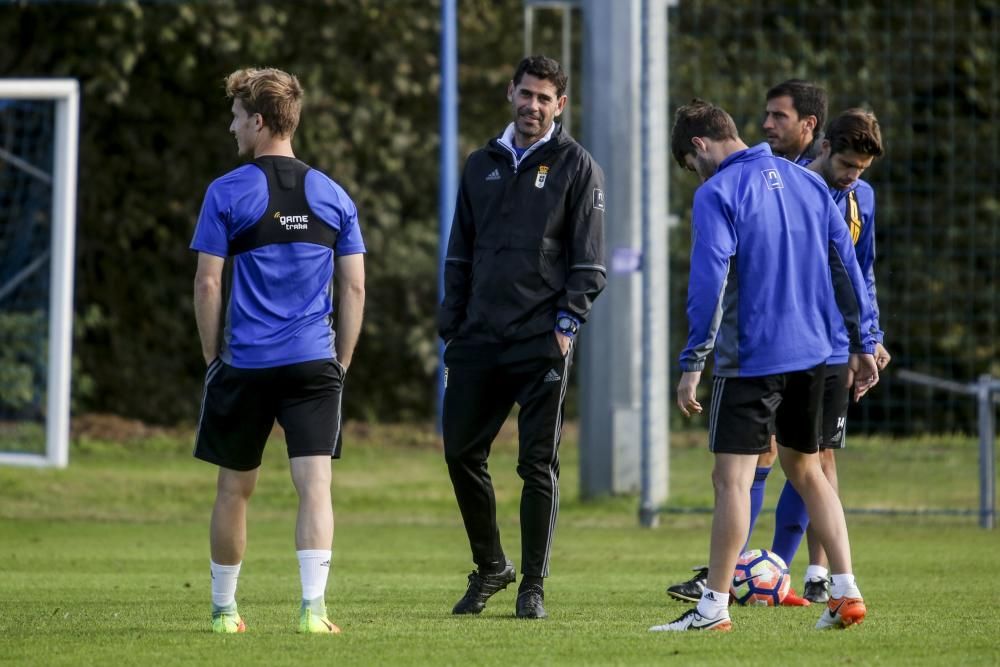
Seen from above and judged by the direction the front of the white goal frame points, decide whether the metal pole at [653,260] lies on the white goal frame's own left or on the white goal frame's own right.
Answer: on the white goal frame's own left

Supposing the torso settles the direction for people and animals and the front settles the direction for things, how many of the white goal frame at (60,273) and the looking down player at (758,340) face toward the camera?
1

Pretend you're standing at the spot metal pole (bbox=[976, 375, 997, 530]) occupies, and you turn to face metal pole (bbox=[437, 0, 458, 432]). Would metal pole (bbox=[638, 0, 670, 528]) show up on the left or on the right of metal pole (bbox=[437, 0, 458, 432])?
left

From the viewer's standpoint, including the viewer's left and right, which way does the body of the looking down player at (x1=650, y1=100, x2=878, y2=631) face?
facing away from the viewer and to the left of the viewer

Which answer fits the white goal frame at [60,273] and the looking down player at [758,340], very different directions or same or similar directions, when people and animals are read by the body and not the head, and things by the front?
very different directions

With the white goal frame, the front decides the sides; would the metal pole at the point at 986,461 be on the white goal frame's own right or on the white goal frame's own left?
on the white goal frame's own left
